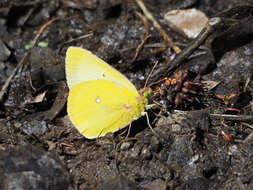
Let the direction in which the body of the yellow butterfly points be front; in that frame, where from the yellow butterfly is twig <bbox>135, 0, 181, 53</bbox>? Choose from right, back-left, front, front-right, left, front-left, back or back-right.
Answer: front-left

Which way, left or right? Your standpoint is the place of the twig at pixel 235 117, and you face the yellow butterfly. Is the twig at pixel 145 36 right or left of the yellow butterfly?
right

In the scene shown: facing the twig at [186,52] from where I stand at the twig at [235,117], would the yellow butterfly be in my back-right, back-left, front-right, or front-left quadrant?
front-left

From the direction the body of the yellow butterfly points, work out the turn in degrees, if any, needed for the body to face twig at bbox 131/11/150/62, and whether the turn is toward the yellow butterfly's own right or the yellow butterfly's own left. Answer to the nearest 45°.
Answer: approximately 45° to the yellow butterfly's own left

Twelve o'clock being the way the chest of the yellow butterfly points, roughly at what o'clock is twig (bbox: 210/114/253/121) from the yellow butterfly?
The twig is roughly at 1 o'clock from the yellow butterfly.

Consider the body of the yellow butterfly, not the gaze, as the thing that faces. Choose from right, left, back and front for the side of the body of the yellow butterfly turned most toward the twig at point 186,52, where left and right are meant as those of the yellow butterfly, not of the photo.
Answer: front

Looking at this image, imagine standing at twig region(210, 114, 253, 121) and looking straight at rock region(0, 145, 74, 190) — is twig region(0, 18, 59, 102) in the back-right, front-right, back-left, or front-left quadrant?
front-right

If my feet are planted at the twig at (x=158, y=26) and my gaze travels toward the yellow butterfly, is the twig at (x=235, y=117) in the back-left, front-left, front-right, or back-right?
front-left

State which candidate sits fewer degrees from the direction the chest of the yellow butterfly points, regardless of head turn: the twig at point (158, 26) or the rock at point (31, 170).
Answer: the twig

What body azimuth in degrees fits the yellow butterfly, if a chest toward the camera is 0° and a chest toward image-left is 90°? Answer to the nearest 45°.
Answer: approximately 270°

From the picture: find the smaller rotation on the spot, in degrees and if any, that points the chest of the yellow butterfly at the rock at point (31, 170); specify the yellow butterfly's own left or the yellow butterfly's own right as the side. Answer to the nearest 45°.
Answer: approximately 135° to the yellow butterfly's own right

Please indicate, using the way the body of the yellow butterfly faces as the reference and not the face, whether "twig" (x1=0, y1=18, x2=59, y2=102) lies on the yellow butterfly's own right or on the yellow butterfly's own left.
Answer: on the yellow butterfly's own left

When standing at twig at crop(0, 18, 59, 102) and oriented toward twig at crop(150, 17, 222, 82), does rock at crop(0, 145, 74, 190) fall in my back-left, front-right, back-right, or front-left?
front-right
